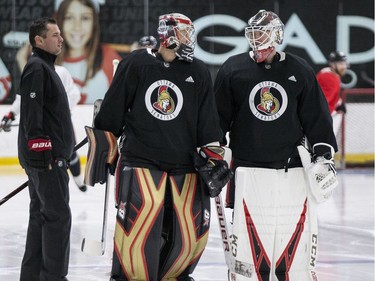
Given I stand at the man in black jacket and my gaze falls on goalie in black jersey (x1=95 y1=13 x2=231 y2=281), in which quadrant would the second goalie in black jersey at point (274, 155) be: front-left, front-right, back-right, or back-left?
front-left

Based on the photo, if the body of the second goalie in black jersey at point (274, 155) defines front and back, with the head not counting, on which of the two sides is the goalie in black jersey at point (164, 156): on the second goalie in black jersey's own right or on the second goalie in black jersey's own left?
on the second goalie in black jersey's own right

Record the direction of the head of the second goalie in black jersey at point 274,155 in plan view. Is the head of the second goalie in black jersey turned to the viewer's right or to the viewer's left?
to the viewer's left

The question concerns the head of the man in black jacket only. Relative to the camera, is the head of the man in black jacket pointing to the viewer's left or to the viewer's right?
to the viewer's right

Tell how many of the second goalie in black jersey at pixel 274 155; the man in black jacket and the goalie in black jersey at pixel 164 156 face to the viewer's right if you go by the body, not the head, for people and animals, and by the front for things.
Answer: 1

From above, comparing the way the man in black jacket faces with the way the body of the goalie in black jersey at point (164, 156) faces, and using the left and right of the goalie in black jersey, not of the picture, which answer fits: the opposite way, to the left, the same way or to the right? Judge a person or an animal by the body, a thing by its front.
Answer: to the left

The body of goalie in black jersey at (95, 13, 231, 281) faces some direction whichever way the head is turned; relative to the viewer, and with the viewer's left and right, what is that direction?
facing the viewer

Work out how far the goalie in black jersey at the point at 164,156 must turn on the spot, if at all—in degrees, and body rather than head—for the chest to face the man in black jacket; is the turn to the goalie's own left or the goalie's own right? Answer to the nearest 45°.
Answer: approximately 135° to the goalie's own right

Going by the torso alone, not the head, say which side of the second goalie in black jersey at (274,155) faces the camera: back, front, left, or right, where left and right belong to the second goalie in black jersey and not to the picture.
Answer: front

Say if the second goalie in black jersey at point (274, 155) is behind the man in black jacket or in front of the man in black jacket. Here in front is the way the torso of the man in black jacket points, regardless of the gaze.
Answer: in front

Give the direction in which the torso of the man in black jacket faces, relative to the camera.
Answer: to the viewer's right

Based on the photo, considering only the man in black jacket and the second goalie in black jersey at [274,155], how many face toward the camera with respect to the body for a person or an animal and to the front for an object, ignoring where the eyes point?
1

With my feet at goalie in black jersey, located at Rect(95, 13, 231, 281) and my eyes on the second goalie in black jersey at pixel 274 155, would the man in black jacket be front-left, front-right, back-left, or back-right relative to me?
back-left
